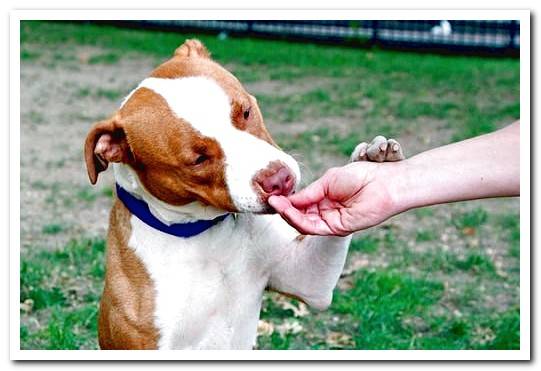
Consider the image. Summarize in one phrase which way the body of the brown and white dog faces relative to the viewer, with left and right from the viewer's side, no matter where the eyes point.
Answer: facing the viewer and to the right of the viewer

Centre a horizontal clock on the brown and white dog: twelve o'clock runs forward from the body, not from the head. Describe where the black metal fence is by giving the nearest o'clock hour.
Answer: The black metal fence is roughly at 8 o'clock from the brown and white dog.
